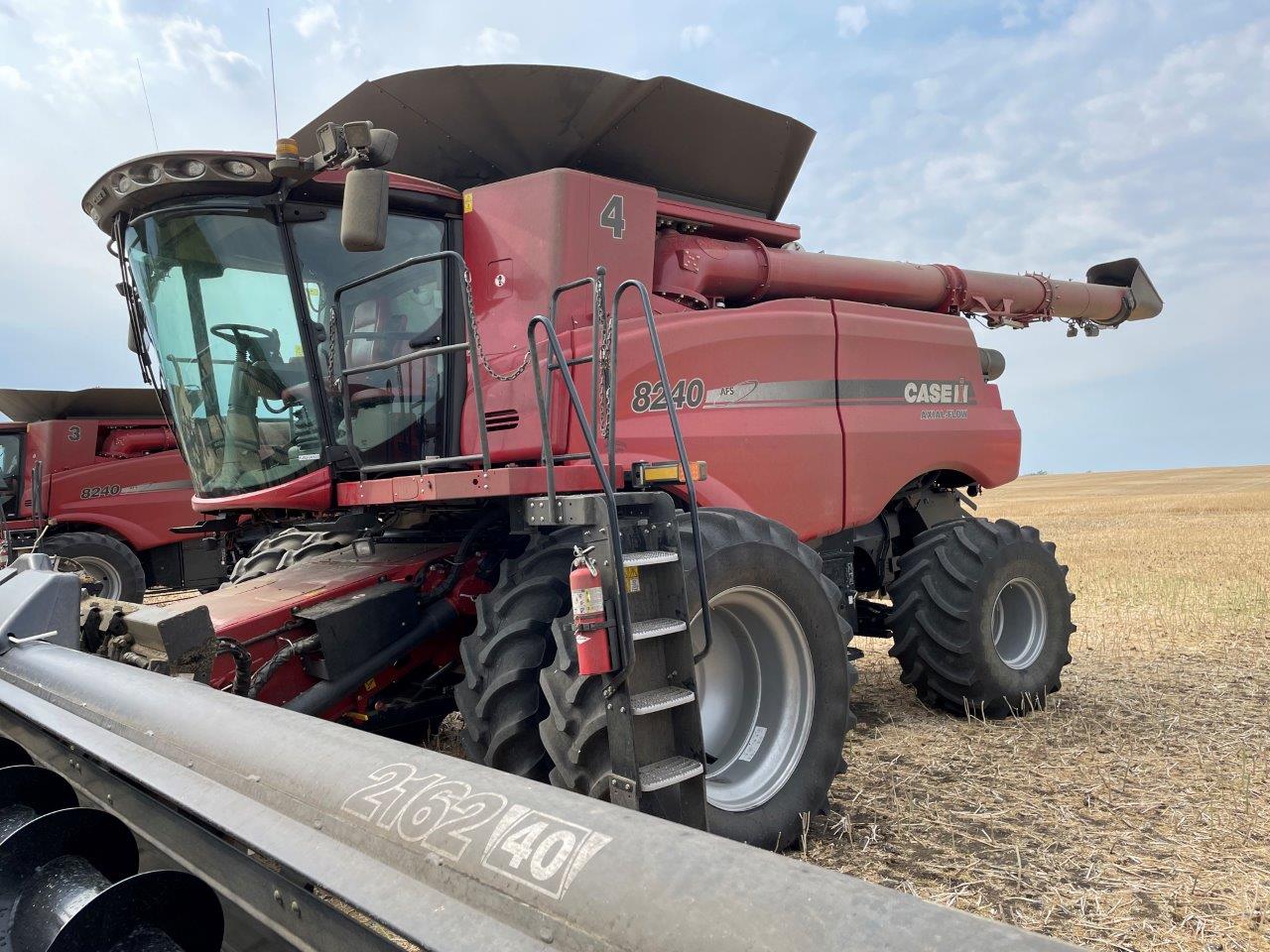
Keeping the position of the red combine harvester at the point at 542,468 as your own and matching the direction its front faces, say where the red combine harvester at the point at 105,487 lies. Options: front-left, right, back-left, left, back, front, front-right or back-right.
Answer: right

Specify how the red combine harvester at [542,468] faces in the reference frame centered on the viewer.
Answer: facing the viewer and to the left of the viewer
